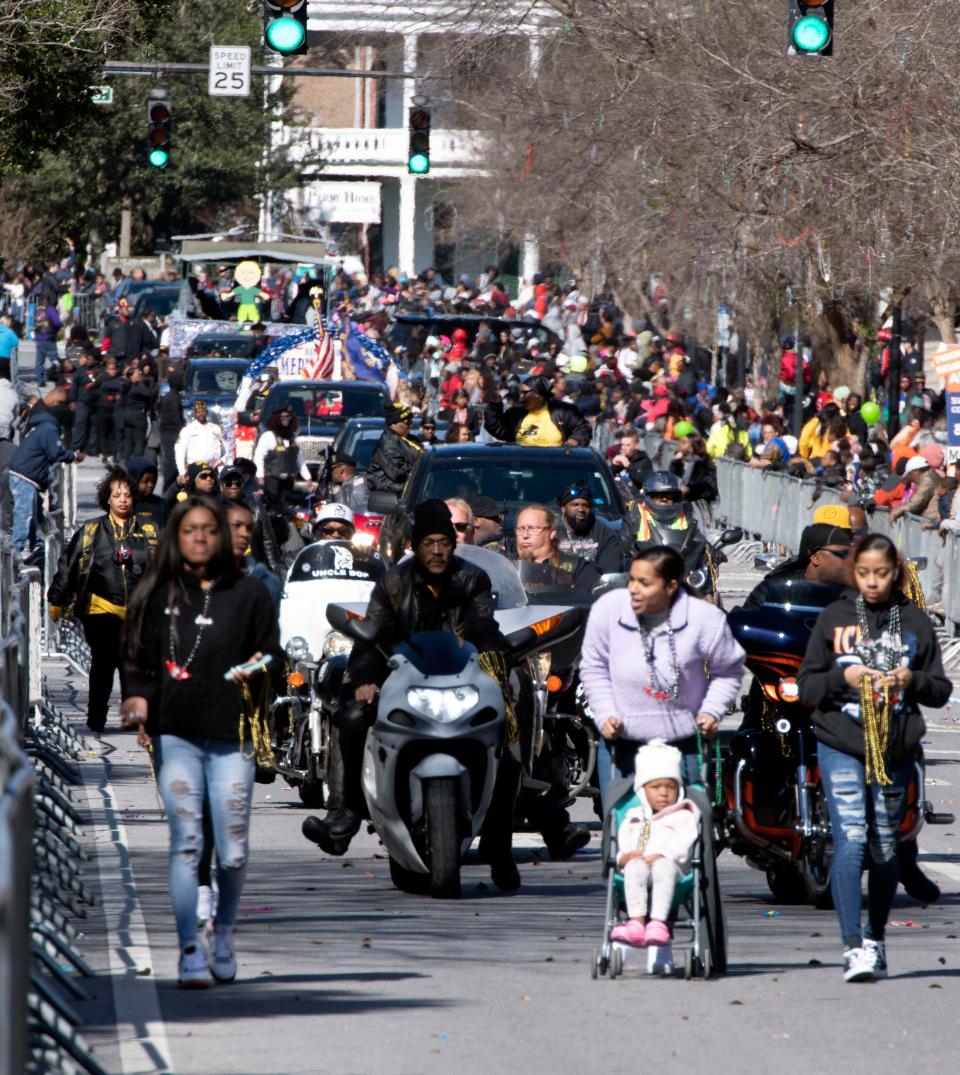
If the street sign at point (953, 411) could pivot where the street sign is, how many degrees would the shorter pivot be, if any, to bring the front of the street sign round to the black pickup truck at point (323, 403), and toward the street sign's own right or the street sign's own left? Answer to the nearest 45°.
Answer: approximately 135° to the street sign's own right

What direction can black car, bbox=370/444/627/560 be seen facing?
toward the camera

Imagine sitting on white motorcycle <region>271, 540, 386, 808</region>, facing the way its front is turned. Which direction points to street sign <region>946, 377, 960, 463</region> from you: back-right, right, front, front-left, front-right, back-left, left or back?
back-left

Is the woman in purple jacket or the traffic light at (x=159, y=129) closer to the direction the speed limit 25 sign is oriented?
the woman in purple jacket

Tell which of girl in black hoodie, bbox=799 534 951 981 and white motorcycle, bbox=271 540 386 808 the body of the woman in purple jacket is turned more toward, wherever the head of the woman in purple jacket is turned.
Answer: the girl in black hoodie

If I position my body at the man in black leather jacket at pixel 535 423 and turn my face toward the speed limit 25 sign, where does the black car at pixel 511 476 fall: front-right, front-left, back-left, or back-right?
back-left

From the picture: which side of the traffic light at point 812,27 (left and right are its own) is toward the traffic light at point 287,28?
right

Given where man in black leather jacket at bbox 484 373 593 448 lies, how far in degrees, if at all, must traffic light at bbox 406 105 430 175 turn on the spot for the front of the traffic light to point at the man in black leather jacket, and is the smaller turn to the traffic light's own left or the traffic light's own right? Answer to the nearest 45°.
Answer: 0° — it already faces them

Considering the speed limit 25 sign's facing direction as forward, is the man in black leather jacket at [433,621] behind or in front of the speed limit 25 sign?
in front

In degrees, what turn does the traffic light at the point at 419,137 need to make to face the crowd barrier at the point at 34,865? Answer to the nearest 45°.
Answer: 0° — it already faces it

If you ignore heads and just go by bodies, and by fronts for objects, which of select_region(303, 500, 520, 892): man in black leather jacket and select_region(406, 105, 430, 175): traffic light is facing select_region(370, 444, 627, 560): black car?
the traffic light

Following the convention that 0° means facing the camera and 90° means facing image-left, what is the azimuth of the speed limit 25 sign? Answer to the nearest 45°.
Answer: approximately 0°

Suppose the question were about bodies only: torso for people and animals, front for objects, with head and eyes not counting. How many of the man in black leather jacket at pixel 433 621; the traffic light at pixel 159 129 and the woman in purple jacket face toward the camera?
3

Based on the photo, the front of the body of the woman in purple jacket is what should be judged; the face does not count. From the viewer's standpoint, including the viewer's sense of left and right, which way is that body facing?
facing the viewer

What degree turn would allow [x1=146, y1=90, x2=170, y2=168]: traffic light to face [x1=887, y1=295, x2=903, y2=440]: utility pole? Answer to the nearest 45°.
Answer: approximately 90° to its left
